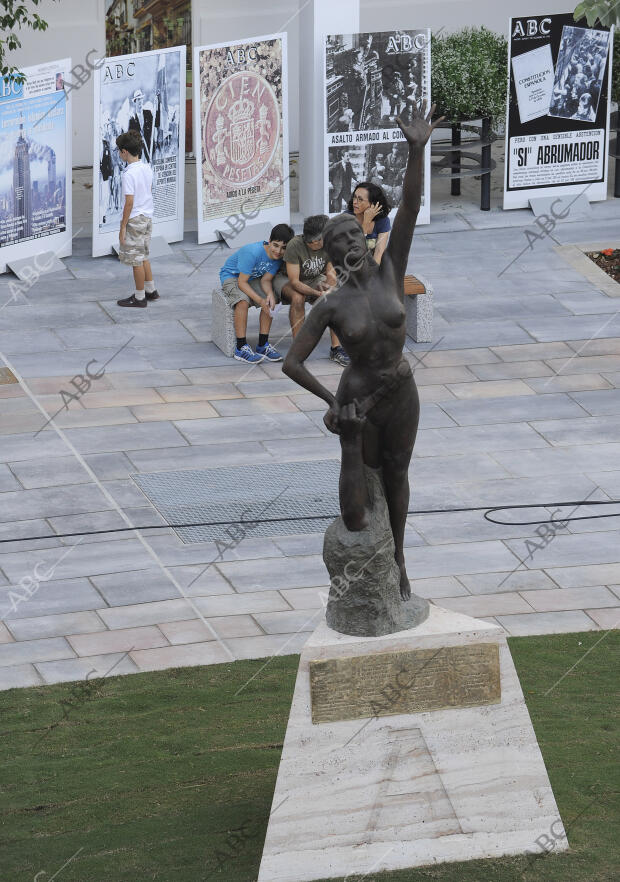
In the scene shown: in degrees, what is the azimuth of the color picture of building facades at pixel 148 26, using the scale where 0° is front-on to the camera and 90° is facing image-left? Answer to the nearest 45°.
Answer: approximately 0°

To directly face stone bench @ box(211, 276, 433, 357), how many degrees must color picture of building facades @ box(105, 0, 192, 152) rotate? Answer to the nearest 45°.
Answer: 0° — it already faces it

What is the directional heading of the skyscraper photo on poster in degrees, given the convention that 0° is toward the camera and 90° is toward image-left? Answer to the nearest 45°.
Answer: approximately 315°

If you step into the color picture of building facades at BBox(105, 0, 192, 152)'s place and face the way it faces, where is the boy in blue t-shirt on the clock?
The boy in blue t-shirt is roughly at 12 o'clock from the color picture of building facades.

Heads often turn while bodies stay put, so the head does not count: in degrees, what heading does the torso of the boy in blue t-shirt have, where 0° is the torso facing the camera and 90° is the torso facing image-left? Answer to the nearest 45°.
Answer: approximately 315°

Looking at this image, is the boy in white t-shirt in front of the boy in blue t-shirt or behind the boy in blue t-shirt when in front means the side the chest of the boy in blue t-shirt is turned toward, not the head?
behind

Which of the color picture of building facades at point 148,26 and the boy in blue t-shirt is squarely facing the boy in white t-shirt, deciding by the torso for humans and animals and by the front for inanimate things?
the color picture of building facades

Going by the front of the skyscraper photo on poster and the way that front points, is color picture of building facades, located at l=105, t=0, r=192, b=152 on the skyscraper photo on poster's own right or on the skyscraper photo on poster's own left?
on the skyscraper photo on poster's own left
